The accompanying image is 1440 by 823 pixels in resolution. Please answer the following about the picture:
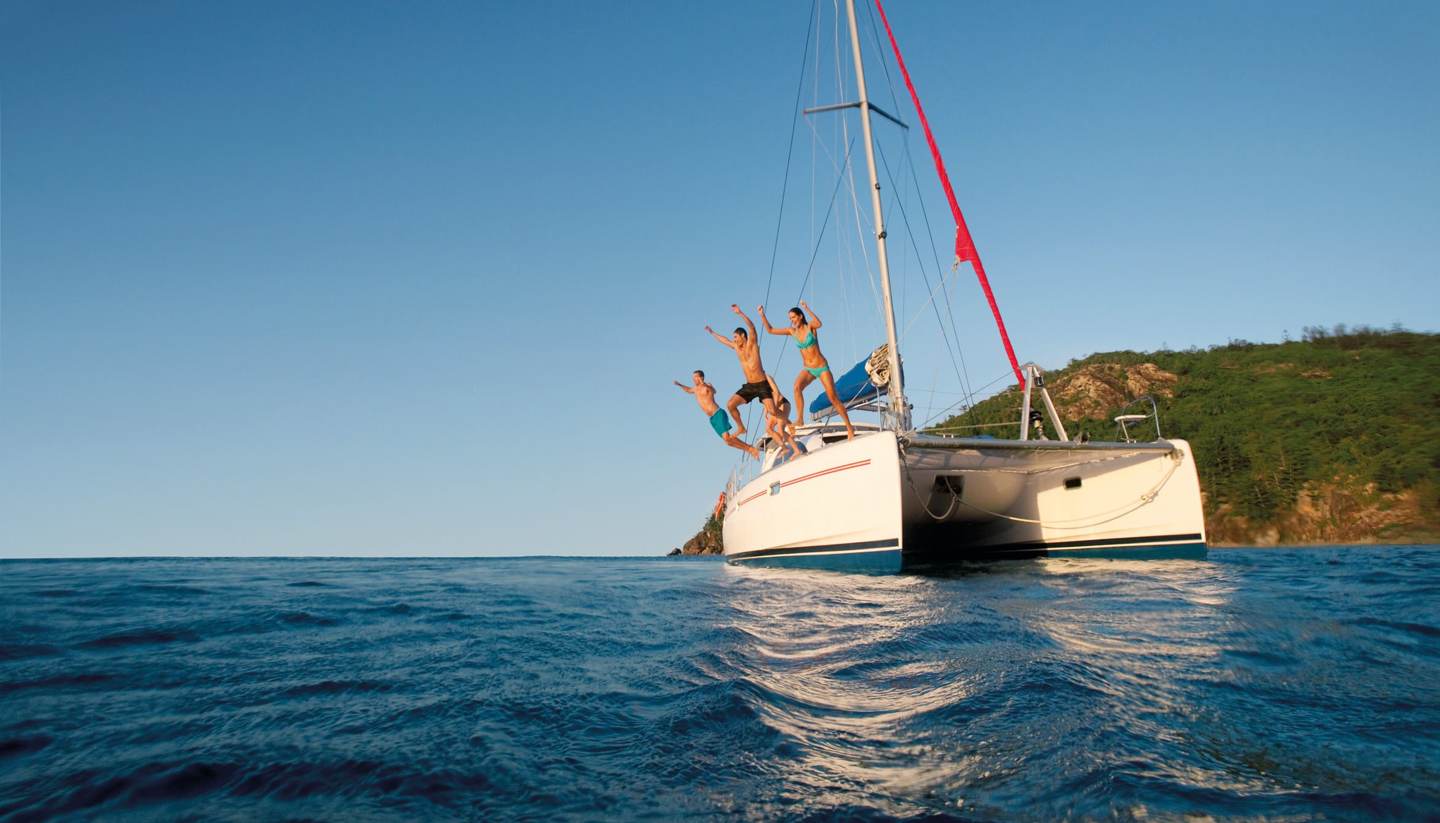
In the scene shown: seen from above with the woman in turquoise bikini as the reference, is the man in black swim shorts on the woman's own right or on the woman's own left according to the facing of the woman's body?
on the woman's own right

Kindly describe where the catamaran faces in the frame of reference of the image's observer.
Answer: facing the viewer and to the right of the viewer

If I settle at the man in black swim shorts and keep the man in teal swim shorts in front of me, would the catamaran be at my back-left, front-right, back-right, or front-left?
back-right

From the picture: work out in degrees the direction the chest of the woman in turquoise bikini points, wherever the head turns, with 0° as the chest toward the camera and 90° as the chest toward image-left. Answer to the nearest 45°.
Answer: approximately 45°

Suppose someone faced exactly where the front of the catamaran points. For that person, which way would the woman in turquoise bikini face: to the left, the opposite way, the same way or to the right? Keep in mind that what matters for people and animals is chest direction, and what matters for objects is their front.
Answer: to the right

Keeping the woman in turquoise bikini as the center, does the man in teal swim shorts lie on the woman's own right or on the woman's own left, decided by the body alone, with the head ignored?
on the woman's own right

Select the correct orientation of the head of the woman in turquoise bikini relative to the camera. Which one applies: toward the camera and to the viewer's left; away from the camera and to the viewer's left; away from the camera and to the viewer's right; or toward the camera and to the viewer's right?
toward the camera and to the viewer's left
